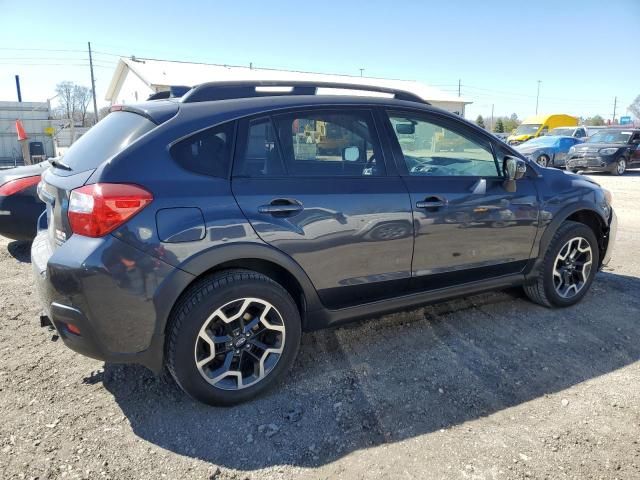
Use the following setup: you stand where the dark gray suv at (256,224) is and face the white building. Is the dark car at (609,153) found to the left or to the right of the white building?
right

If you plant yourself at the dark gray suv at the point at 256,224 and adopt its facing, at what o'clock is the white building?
The white building is roughly at 10 o'clock from the dark gray suv.

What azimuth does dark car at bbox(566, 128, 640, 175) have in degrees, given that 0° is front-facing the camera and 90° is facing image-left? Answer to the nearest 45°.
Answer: approximately 45°

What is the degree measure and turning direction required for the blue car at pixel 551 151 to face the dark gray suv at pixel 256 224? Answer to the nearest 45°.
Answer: approximately 45° to its left

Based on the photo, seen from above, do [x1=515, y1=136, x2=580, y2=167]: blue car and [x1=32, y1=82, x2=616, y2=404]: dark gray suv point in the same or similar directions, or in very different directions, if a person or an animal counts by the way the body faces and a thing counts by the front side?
very different directions

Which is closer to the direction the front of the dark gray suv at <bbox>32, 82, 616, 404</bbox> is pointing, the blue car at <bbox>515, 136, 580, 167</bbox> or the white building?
the blue car

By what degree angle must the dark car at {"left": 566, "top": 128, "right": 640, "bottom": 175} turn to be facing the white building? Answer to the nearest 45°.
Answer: approximately 45° to its right

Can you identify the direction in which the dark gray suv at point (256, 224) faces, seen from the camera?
facing away from the viewer and to the right of the viewer
